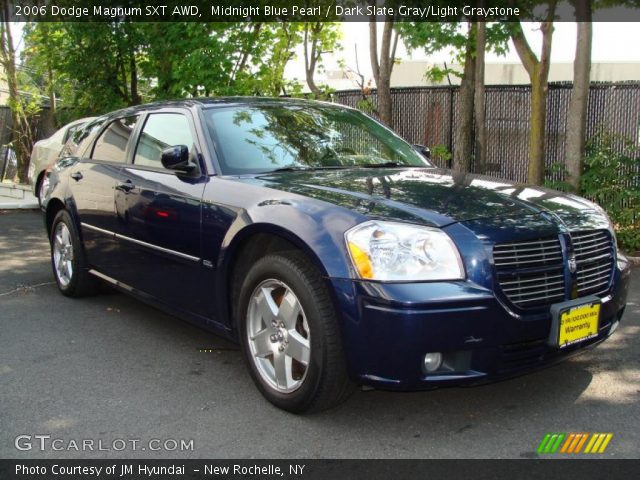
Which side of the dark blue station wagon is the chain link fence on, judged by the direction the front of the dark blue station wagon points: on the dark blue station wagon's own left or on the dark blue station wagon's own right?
on the dark blue station wagon's own left

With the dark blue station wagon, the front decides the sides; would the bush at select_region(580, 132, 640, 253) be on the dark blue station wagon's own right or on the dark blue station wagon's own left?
on the dark blue station wagon's own left

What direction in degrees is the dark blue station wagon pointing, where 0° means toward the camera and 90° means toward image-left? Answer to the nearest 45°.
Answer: approximately 315°
